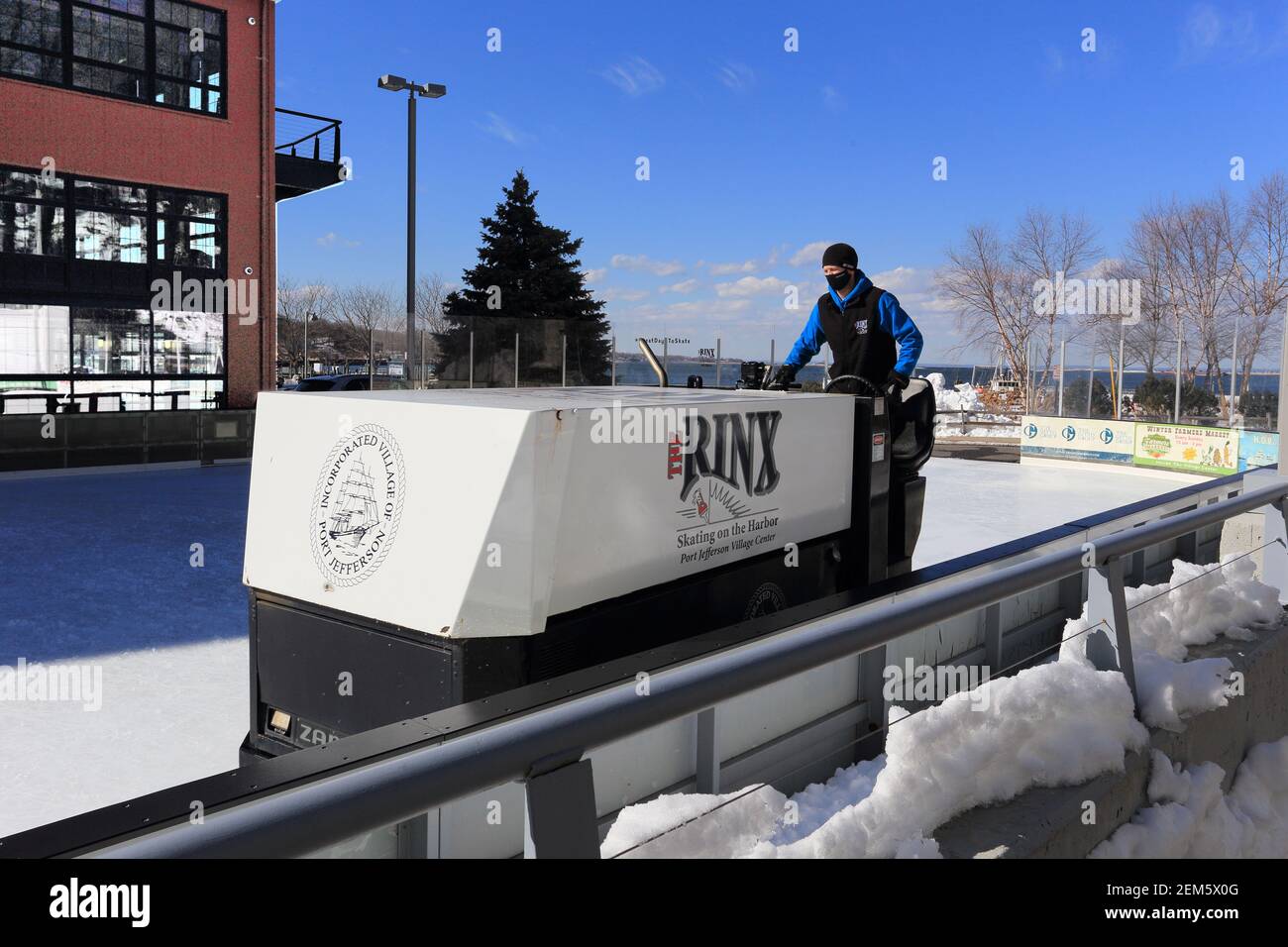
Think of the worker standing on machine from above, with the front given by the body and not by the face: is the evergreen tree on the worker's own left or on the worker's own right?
on the worker's own right

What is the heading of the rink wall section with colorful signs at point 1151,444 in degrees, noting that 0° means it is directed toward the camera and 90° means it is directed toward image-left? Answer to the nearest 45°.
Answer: approximately 45°

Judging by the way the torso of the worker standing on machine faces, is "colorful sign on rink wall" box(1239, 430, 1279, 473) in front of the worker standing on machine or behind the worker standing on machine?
behind

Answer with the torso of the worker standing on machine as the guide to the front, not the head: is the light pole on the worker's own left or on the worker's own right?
on the worker's own right

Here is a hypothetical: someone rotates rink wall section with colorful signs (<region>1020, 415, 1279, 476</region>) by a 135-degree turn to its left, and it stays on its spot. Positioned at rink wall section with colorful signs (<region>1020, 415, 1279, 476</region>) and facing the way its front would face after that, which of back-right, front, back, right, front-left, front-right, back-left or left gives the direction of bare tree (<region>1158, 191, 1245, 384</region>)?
left

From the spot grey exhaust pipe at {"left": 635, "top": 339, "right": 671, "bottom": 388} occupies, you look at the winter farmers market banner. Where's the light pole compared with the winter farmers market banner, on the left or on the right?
left

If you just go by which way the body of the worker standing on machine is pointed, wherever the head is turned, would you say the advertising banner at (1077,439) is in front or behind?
behind

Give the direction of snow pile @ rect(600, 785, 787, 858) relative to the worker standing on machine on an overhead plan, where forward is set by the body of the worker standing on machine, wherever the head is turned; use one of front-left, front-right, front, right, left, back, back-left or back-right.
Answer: front-left

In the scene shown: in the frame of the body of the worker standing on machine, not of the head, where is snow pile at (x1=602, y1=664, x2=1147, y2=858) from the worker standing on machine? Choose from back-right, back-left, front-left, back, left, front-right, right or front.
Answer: front-left

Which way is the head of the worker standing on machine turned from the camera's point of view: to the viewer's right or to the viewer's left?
to the viewer's left

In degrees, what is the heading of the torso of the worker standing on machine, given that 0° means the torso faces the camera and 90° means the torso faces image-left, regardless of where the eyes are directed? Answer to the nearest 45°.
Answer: approximately 45°

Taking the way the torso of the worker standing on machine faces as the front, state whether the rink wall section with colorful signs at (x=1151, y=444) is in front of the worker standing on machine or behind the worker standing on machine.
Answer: behind
